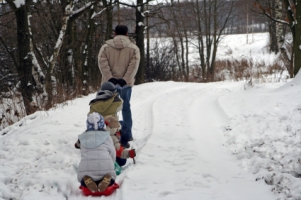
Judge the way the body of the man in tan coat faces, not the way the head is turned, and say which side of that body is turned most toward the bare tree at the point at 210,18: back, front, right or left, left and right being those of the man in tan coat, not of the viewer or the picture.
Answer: front

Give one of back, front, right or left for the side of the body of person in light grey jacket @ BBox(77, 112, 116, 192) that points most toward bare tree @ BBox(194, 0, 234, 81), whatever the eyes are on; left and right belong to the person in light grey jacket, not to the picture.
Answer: front

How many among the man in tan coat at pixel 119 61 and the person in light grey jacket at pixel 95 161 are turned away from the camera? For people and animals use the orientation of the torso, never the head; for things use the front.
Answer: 2

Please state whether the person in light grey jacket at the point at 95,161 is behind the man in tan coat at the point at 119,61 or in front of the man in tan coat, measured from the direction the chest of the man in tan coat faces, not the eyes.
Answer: behind

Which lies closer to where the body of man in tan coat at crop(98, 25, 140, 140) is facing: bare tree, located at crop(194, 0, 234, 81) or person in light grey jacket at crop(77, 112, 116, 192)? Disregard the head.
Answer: the bare tree

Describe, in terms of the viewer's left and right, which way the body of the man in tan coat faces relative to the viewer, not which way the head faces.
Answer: facing away from the viewer

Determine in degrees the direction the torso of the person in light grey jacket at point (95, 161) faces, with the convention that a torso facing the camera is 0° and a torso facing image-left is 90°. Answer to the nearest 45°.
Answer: approximately 180°

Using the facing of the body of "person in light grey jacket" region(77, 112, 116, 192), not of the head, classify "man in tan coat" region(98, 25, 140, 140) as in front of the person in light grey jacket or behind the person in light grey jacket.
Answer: in front

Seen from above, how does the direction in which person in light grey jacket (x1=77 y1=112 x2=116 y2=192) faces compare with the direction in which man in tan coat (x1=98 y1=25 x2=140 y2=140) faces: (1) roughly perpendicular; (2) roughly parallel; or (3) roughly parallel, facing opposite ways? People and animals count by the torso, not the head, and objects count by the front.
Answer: roughly parallel

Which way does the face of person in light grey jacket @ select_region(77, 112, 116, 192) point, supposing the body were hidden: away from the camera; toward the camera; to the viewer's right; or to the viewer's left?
away from the camera
